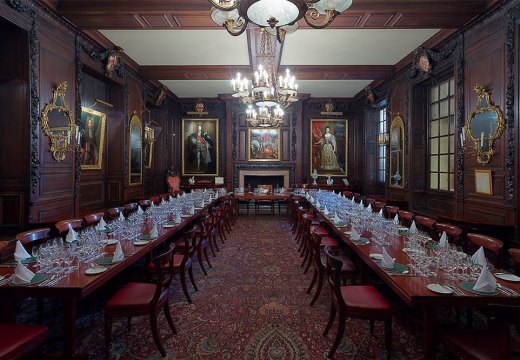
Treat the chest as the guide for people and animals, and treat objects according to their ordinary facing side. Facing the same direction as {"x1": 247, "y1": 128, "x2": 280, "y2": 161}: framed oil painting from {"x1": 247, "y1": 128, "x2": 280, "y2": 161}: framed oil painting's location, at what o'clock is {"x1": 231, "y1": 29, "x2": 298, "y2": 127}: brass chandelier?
The brass chandelier is roughly at 12 o'clock from the framed oil painting.

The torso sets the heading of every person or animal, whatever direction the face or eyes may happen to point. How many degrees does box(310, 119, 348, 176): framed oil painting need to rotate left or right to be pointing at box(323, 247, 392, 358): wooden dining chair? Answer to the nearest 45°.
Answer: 0° — it already faces it

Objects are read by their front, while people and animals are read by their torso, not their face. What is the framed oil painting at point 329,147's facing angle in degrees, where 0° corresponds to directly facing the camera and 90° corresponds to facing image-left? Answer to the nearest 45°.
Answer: approximately 0°

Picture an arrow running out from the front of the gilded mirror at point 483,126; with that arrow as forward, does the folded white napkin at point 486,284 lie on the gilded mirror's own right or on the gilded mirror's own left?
on the gilded mirror's own left

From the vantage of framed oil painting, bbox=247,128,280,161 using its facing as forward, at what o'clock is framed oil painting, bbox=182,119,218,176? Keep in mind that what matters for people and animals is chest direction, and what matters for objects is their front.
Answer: framed oil painting, bbox=182,119,218,176 is roughly at 3 o'clock from framed oil painting, bbox=247,128,280,161.

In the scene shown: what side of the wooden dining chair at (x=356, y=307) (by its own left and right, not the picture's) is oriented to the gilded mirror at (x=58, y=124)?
back

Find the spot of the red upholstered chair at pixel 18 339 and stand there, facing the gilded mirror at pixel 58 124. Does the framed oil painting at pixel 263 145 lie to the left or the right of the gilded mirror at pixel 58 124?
right

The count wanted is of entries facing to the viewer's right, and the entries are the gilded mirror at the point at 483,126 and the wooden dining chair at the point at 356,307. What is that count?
1

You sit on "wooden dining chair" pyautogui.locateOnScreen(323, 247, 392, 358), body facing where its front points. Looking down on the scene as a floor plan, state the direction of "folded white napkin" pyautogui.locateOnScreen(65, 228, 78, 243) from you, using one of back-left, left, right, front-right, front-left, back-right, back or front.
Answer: back

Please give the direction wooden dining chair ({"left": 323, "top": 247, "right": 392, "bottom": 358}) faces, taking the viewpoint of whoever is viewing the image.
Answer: facing to the right of the viewer

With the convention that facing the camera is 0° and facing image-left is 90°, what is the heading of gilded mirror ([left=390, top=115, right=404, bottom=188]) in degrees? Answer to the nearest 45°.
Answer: approximately 45°

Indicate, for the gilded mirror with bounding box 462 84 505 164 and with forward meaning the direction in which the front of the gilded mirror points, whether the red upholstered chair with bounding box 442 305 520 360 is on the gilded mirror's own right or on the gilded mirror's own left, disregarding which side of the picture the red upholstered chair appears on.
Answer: on the gilded mirror's own left

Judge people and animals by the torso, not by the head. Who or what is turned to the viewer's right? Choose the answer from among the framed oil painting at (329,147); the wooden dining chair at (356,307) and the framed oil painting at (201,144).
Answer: the wooden dining chair
